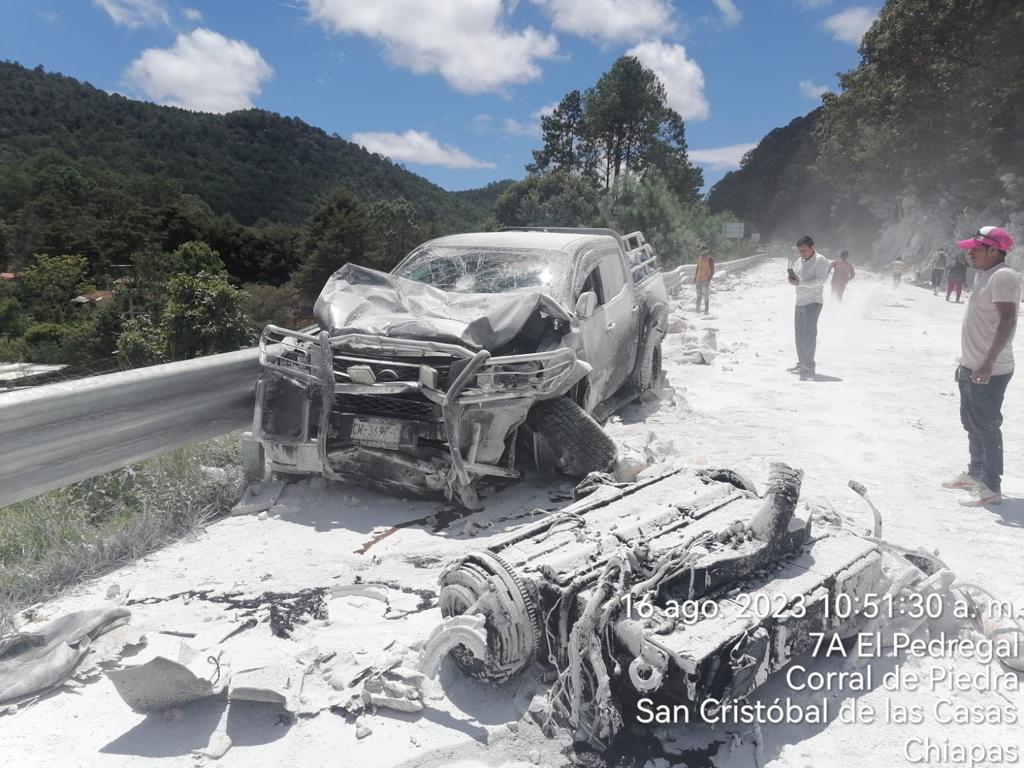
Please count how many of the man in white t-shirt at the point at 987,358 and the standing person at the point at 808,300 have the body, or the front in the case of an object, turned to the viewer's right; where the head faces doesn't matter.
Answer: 0

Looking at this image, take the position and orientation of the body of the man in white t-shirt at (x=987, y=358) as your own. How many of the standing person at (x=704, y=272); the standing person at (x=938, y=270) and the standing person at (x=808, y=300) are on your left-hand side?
0

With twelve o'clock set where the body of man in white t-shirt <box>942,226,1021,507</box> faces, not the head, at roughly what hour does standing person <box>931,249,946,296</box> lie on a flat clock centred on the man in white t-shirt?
The standing person is roughly at 3 o'clock from the man in white t-shirt.

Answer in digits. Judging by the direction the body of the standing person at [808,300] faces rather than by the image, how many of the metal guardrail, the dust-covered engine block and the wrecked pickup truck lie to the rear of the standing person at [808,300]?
0

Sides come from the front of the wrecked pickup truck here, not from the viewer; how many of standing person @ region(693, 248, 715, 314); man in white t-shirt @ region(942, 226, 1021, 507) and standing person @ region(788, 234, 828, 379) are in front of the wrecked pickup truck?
0

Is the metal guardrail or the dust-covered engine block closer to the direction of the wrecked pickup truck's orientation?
the metal guardrail

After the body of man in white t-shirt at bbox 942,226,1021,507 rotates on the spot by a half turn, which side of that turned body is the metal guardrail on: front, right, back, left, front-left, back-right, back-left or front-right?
back-right

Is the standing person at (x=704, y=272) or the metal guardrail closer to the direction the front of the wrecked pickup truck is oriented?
the metal guardrail

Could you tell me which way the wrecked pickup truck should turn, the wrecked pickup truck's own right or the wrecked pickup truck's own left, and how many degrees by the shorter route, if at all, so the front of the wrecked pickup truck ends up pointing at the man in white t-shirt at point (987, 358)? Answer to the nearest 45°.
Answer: approximately 135° to the wrecked pickup truck's own left

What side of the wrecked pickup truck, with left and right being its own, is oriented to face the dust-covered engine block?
front

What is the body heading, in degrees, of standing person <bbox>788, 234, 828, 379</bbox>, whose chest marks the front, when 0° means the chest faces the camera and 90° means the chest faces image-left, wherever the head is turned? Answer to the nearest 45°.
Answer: approximately 45°

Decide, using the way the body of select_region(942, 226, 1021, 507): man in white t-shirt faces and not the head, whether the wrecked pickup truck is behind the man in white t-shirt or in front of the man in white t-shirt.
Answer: in front

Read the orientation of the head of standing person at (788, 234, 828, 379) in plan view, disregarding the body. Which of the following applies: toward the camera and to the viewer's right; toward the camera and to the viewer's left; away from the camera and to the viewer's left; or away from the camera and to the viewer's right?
toward the camera and to the viewer's left

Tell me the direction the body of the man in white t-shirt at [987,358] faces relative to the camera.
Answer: to the viewer's left

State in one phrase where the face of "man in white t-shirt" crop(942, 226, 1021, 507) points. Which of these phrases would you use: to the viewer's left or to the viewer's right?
to the viewer's left

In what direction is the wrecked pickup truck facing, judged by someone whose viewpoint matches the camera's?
facing the viewer and to the left of the viewer
